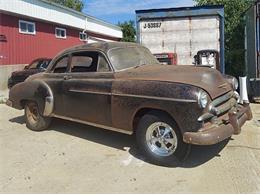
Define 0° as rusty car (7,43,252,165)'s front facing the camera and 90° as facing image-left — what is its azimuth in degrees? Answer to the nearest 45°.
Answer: approximately 315°

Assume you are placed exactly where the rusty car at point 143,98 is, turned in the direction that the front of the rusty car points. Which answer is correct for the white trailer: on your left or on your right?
on your left

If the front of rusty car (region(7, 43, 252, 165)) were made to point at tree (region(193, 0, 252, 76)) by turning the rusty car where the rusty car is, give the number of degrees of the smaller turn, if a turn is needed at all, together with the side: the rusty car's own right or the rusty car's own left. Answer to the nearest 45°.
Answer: approximately 135° to the rusty car's own left

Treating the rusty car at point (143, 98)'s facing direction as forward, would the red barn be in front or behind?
behind
